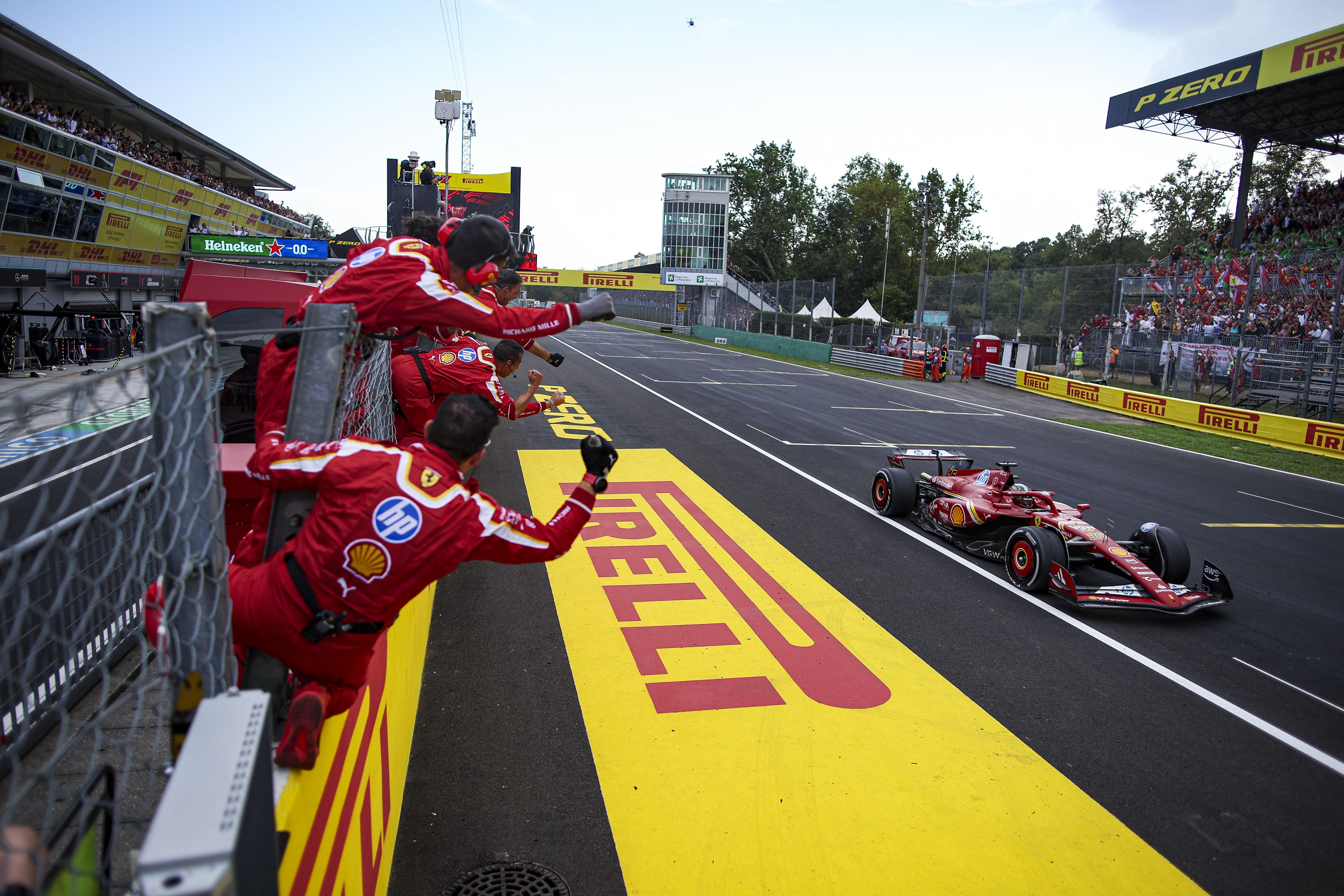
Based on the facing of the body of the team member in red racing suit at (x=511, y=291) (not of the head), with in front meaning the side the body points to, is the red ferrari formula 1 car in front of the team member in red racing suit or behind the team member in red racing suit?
in front

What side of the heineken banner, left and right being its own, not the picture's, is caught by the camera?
front

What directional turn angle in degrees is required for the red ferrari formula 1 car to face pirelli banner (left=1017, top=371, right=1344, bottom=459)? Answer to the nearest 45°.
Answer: approximately 135° to its left

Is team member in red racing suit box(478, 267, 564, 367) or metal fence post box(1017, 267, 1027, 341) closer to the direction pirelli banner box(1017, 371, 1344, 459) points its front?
the team member in red racing suit

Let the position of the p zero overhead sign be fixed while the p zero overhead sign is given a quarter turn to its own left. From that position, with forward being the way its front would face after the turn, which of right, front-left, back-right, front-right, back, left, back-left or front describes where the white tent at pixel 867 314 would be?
back

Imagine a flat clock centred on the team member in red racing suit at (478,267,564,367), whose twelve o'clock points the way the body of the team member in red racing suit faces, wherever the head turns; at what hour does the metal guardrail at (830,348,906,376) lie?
The metal guardrail is roughly at 10 o'clock from the team member in red racing suit.

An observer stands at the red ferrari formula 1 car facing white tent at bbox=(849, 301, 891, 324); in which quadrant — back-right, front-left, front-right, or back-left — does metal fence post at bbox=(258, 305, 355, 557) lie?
back-left

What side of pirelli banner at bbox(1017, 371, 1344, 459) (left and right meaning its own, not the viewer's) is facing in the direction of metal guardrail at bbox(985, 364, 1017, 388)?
right

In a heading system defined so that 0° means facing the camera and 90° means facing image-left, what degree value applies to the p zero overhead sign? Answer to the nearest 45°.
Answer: approximately 45°

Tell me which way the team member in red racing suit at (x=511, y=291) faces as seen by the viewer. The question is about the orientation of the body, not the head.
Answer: to the viewer's right

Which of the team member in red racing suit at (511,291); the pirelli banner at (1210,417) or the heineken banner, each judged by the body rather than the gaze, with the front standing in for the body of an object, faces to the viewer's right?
the team member in red racing suit
